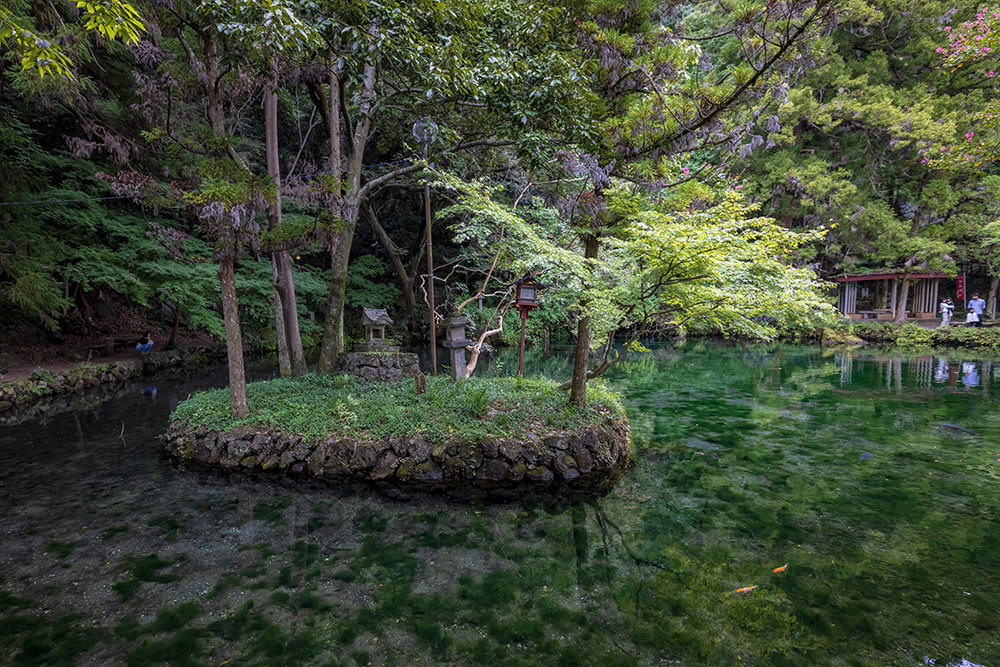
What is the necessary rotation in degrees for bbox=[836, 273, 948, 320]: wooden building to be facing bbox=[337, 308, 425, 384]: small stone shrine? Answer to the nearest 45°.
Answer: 0° — it already faces it

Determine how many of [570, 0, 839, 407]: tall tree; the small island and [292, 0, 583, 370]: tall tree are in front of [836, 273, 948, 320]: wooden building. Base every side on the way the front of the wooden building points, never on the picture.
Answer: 3

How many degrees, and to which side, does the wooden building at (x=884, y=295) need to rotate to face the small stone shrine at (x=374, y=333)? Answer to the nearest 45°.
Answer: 0° — it already faces it

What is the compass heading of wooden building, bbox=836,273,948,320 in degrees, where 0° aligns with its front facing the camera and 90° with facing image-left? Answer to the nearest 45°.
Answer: approximately 0°

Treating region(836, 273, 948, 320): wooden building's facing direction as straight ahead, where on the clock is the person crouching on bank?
The person crouching on bank is roughly at 1 o'clock from the wooden building.

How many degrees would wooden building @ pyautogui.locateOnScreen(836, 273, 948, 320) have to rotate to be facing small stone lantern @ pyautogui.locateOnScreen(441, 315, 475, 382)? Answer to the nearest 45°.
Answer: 0° — it already faces it

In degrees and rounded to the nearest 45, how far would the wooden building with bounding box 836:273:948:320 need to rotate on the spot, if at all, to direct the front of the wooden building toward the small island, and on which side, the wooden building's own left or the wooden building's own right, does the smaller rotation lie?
0° — it already faces it

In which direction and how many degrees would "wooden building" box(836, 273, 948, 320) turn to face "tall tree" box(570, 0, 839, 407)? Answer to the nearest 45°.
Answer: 0° — it already faces it
